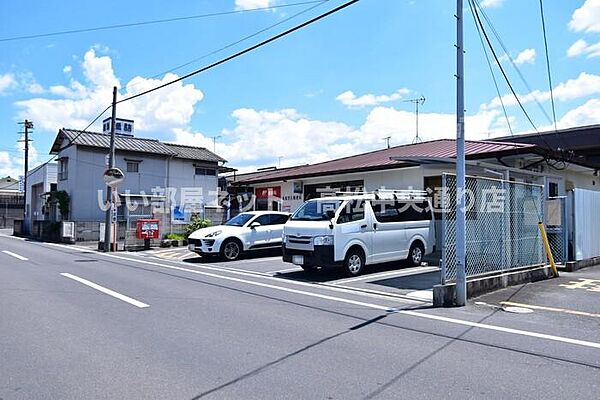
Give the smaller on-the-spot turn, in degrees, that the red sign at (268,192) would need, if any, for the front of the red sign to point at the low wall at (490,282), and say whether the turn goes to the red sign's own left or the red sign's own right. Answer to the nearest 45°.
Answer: approximately 45° to the red sign's own left

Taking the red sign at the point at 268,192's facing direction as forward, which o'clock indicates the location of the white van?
The white van is roughly at 10 o'clock from the red sign.

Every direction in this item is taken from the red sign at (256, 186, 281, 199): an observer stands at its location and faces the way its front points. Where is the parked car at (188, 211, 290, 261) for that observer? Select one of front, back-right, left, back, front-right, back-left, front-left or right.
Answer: front-left

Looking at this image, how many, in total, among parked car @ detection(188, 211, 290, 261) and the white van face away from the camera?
0

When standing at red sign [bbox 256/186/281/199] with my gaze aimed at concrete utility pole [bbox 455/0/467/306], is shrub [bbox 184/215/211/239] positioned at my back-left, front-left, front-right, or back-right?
back-right

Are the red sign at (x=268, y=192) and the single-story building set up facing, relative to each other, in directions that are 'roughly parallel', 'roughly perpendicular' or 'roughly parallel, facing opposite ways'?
roughly parallel

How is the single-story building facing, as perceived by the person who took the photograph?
facing the viewer and to the left of the viewer

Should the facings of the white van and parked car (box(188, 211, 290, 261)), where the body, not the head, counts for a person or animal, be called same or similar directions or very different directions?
same or similar directions

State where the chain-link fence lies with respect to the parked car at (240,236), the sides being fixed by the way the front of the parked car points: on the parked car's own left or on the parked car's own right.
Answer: on the parked car's own left

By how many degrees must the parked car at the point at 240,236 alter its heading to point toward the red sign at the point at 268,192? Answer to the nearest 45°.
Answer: approximately 135° to its right

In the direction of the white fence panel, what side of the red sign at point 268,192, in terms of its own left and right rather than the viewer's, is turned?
left

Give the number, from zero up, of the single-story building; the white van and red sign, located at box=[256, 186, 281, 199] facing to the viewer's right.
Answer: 0

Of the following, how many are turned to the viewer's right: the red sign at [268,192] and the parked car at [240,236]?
0

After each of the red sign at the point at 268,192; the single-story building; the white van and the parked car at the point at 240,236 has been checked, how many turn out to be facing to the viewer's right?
0

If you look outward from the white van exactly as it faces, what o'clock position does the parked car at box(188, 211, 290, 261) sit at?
The parked car is roughly at 3 o'clock from the white van.
